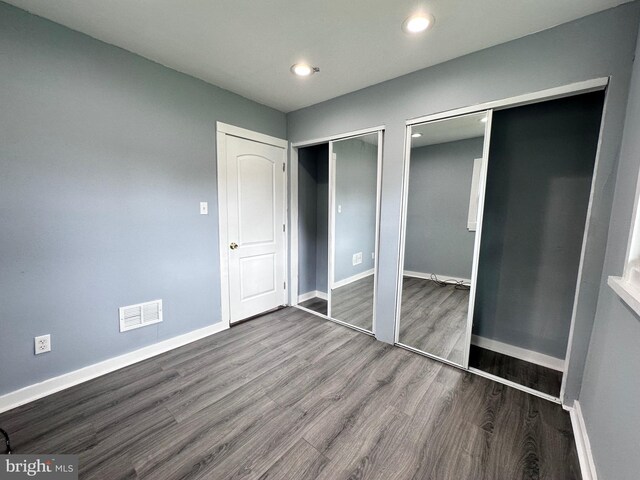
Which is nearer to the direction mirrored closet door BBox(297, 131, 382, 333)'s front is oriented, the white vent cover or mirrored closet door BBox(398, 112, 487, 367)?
the white vent cover

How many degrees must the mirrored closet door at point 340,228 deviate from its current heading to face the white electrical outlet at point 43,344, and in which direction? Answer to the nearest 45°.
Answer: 0° — it already faces it

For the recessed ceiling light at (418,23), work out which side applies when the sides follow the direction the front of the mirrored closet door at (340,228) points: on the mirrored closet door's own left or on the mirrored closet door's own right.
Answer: on the mirrored closet door's own left

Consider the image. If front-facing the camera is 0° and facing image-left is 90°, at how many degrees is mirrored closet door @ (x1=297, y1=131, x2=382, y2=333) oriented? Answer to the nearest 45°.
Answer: approximately 45°

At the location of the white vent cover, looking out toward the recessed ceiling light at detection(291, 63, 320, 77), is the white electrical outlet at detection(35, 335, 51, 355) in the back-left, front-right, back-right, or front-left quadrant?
back-right

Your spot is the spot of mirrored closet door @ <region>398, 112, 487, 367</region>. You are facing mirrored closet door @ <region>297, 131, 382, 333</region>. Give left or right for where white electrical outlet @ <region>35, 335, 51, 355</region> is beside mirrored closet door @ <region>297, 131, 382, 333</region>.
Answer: left
